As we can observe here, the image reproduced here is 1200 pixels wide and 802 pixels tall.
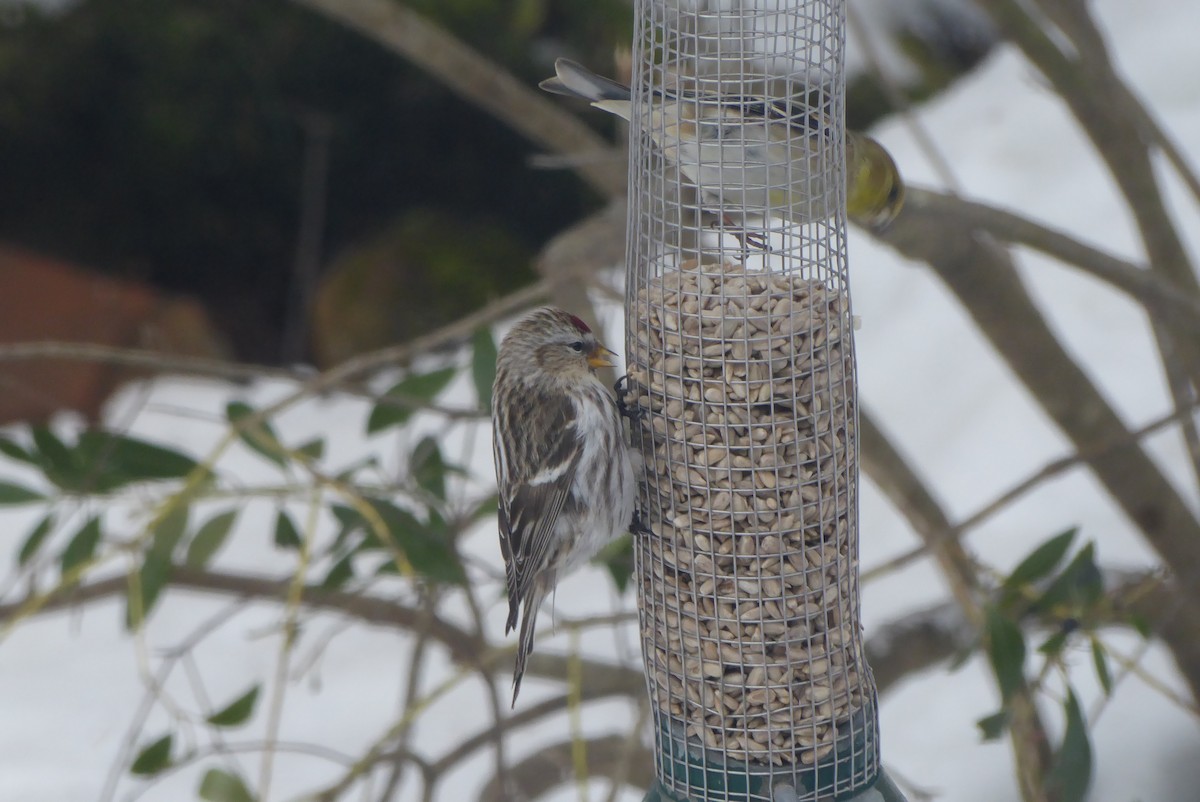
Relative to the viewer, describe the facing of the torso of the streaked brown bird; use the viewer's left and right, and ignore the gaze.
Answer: facing to the right of the viewer

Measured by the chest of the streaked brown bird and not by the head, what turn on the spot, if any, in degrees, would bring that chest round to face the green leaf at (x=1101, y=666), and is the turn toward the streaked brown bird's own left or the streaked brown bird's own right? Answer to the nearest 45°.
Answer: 0° — it already faces it

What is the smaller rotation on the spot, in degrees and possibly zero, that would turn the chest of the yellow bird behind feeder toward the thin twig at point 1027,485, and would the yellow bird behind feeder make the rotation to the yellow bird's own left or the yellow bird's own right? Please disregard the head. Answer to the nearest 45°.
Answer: approximately 45° to the yellow bird's own left

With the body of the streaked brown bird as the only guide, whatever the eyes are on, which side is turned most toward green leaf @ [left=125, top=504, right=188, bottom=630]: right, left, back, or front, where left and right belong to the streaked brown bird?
back

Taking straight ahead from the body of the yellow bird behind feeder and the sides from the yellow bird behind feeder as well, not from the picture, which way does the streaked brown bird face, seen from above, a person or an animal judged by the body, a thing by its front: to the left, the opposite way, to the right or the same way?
the same way

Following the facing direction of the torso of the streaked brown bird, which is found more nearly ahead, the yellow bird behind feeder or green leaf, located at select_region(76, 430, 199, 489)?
the yellow bird behind feeder

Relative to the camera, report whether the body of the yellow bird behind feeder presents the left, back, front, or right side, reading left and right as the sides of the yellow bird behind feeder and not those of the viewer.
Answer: right

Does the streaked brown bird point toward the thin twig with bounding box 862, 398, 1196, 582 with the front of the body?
no

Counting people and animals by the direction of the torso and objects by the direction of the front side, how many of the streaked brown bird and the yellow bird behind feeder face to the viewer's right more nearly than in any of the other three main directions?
2

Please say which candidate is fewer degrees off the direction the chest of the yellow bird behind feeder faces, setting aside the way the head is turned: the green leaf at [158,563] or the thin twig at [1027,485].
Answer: the thin twig
